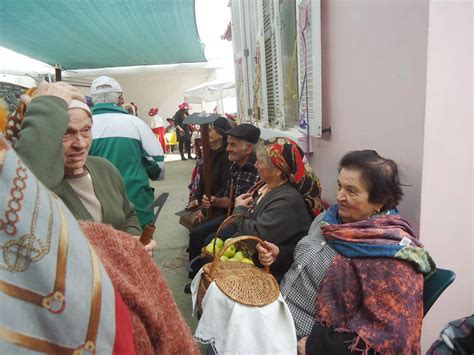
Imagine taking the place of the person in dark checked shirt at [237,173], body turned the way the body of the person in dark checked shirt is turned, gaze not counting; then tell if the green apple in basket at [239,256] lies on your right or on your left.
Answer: on your left

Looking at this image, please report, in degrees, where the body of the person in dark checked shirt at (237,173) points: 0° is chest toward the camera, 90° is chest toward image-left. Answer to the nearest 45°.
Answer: approximately 90°

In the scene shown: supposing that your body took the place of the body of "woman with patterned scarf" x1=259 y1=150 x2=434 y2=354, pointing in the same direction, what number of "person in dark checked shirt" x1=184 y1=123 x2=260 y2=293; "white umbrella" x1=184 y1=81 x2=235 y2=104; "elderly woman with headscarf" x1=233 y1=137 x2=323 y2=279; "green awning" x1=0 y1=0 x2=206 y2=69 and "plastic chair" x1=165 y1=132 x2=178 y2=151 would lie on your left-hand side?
0

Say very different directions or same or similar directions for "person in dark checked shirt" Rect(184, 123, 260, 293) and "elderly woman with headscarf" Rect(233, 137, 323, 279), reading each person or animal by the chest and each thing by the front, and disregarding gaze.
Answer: same or similar directions

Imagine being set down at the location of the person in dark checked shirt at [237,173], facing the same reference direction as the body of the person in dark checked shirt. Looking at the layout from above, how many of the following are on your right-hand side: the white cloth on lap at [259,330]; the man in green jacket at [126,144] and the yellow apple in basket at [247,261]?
0

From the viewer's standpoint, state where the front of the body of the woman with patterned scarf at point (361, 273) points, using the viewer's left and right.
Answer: facing the viewer and to the left of the viewer

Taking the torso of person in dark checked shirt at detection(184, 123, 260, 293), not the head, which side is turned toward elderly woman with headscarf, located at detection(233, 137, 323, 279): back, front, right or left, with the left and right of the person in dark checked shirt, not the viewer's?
left

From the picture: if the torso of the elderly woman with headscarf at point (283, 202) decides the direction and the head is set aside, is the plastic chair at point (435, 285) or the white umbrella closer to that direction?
the white umbrella

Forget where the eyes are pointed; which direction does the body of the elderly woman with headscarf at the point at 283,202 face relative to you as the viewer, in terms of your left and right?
facing to the left of the viewer

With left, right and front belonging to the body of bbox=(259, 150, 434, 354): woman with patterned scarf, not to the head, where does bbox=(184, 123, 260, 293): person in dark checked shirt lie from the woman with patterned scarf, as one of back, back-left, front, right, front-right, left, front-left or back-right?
right

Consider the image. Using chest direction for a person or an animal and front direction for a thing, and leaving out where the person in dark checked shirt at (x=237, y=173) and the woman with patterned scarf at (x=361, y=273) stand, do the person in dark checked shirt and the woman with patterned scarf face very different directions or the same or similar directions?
same or similar directions

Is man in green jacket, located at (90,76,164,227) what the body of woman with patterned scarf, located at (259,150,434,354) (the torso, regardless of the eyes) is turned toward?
no

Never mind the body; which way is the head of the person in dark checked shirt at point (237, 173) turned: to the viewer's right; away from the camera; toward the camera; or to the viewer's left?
to the viewer's left

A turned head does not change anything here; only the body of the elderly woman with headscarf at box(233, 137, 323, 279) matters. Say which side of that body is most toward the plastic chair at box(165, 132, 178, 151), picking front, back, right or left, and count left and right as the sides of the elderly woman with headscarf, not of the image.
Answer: right
